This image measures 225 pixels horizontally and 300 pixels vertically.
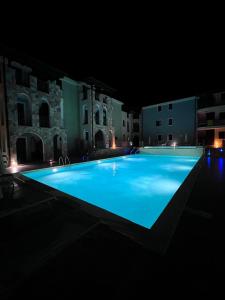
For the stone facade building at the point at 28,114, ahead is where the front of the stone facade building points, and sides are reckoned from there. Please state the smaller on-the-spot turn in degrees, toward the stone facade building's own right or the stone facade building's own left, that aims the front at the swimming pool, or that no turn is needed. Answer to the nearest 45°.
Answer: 0° — it already faces it

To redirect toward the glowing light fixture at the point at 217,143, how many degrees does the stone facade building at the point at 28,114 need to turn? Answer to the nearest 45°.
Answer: approximately 45° to its left

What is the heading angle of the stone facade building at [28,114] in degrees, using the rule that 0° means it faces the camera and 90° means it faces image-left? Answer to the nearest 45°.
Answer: approximately 315°
